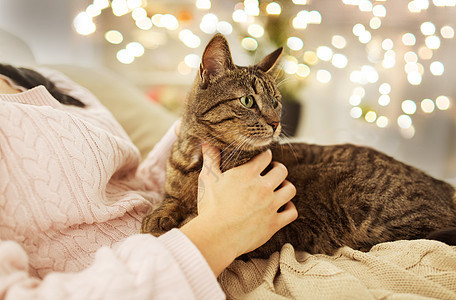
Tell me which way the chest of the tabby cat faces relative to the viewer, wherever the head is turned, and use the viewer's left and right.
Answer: facing to the left of the viewer
